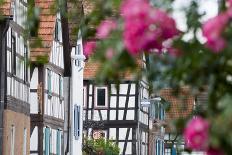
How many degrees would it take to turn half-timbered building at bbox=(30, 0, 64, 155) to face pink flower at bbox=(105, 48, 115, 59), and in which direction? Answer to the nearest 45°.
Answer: approximately 45° to its right

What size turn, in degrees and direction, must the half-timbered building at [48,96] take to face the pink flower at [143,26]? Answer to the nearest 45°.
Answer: approximately 45° to its right

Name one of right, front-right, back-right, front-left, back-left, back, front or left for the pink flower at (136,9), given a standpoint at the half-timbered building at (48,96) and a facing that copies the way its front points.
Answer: front-right

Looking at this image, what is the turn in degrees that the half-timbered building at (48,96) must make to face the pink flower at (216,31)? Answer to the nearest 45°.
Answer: approximately 45° to its right

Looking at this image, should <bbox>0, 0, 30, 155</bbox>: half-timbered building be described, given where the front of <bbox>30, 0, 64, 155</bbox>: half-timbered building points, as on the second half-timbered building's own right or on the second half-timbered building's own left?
on the second half-timbered building's own right

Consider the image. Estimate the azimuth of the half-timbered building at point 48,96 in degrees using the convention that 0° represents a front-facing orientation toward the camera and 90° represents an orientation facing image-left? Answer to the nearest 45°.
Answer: approximately 315°
